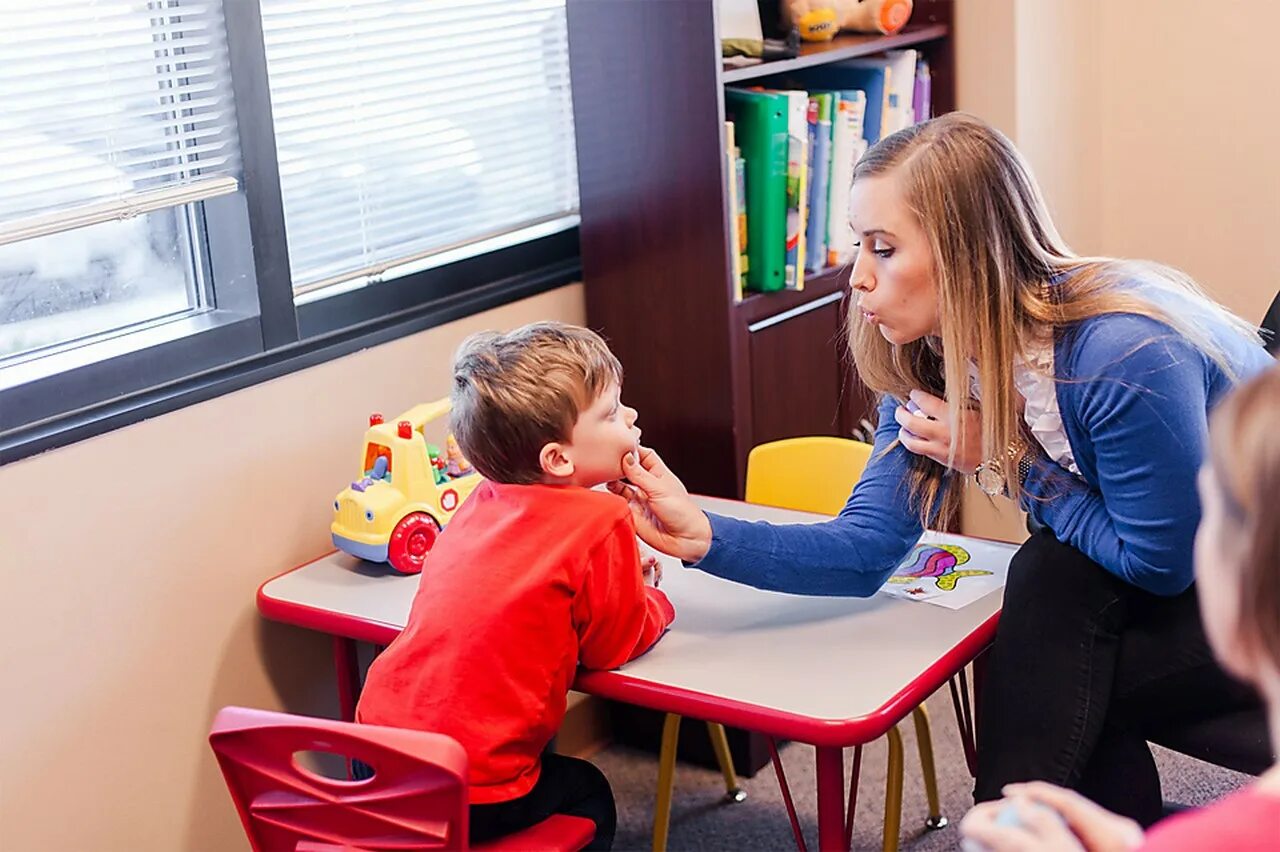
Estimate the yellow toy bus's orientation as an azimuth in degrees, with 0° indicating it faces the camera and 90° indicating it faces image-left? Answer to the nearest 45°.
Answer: approximately 45°

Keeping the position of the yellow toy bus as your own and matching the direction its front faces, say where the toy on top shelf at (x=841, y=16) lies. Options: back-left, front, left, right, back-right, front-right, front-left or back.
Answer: back

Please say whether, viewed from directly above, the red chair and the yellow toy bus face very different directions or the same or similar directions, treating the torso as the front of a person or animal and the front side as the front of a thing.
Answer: very different directions

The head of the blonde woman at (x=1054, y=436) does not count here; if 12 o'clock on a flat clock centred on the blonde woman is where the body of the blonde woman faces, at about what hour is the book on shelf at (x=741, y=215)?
The book on shelf is roughly at 2 o'clock from the blonde woman.

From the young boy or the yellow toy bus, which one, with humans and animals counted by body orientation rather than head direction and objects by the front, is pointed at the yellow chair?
the young boy

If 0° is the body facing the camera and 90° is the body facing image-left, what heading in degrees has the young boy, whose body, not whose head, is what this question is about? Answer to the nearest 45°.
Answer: approximately 225°

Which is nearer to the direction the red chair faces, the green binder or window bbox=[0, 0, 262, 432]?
the green binder

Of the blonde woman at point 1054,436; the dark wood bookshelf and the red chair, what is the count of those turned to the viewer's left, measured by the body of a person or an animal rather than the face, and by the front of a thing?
1

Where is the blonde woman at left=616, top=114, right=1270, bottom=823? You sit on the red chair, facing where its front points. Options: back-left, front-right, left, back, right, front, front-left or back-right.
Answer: front-right

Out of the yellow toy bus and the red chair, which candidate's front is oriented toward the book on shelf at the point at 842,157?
the red chair

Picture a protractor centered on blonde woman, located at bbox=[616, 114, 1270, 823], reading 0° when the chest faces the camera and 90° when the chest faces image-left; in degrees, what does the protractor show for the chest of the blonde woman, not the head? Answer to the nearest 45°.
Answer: approximately 90°

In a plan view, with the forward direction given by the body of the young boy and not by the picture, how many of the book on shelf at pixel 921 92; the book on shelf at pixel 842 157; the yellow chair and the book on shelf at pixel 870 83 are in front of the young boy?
4

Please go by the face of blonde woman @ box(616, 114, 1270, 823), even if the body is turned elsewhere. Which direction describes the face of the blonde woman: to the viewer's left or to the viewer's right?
to the viewer's left

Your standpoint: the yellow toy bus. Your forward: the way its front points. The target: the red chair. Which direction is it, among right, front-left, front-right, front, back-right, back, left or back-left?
front-left
